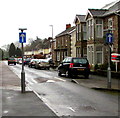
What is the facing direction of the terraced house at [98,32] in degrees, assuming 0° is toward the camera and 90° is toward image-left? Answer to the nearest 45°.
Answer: approximately 45°

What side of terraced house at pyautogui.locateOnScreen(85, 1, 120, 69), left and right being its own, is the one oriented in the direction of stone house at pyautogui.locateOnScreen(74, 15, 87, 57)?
right
